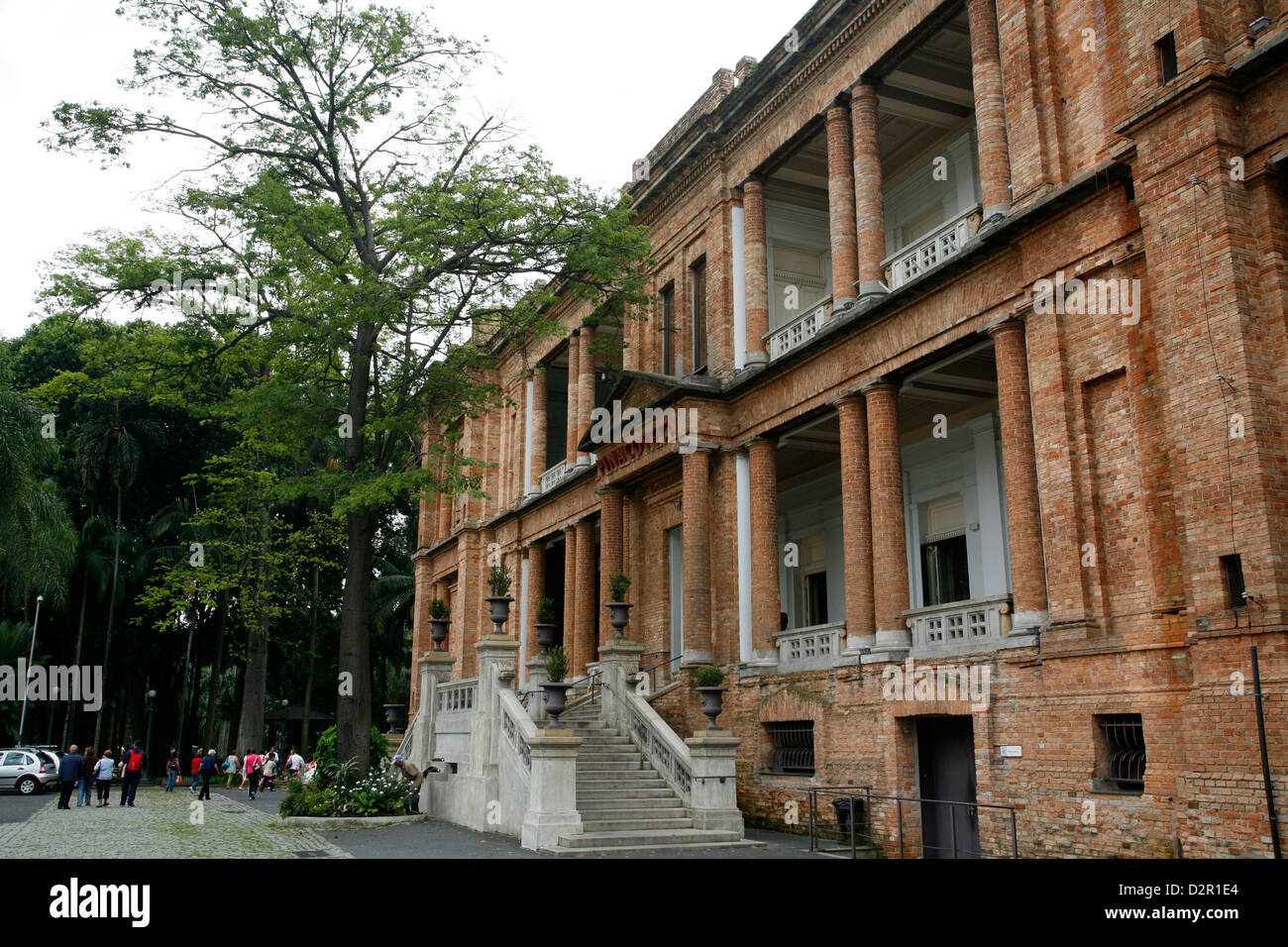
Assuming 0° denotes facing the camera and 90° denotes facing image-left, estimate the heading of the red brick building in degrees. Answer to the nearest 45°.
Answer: approximately 45°

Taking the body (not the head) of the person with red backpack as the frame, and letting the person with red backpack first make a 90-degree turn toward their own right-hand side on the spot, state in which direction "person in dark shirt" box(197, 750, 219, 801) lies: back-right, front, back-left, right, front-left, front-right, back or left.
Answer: front-left

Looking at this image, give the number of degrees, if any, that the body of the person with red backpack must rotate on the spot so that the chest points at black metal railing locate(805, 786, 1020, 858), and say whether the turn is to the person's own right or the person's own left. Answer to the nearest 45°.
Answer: approximately 135° to the person's own right

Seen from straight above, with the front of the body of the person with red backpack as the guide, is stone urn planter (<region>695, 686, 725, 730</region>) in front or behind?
behind

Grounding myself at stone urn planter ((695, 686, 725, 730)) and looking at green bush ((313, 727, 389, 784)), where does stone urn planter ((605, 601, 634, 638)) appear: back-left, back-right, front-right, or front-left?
front-right

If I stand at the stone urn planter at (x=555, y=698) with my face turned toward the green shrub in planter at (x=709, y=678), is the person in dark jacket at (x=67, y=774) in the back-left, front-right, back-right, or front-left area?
back-left

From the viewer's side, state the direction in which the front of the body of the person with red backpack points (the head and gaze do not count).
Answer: away from the camera

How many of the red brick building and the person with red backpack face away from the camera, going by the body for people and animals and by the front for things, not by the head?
1

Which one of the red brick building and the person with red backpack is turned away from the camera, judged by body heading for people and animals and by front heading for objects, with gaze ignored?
the person with red backpack
